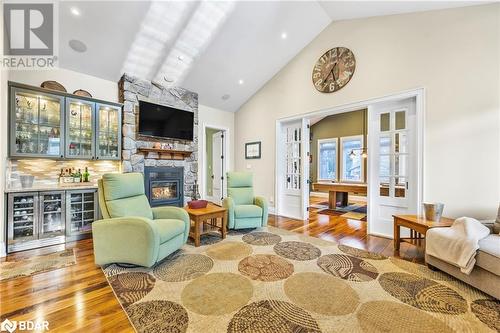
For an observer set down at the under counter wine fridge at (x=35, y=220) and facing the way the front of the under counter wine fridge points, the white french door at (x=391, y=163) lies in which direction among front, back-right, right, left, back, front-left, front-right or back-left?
front

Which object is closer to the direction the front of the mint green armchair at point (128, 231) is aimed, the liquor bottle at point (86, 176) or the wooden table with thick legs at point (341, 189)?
the wooden table with thick legs

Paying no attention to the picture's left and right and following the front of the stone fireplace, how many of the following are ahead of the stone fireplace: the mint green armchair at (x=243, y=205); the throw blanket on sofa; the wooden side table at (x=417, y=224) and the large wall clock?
4

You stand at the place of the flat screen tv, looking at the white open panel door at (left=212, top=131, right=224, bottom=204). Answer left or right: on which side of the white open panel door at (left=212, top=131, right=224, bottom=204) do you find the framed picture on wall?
right

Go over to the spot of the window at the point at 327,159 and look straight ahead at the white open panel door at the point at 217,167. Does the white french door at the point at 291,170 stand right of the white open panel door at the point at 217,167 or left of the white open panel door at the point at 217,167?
left

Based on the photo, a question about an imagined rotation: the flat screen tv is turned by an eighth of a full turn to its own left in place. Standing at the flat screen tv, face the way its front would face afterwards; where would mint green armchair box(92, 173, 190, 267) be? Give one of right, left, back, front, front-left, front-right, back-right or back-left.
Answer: right

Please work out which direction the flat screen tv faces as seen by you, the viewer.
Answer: facing the viewer and to the right of the viewer

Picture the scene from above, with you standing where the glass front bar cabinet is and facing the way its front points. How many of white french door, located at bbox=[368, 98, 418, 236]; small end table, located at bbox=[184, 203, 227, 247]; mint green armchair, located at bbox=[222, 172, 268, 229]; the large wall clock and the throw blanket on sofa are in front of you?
5

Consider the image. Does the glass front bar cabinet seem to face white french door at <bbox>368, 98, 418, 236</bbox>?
no

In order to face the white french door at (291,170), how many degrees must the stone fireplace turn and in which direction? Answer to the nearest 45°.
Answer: approximately 45° to its left

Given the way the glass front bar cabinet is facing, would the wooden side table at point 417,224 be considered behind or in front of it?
in front
